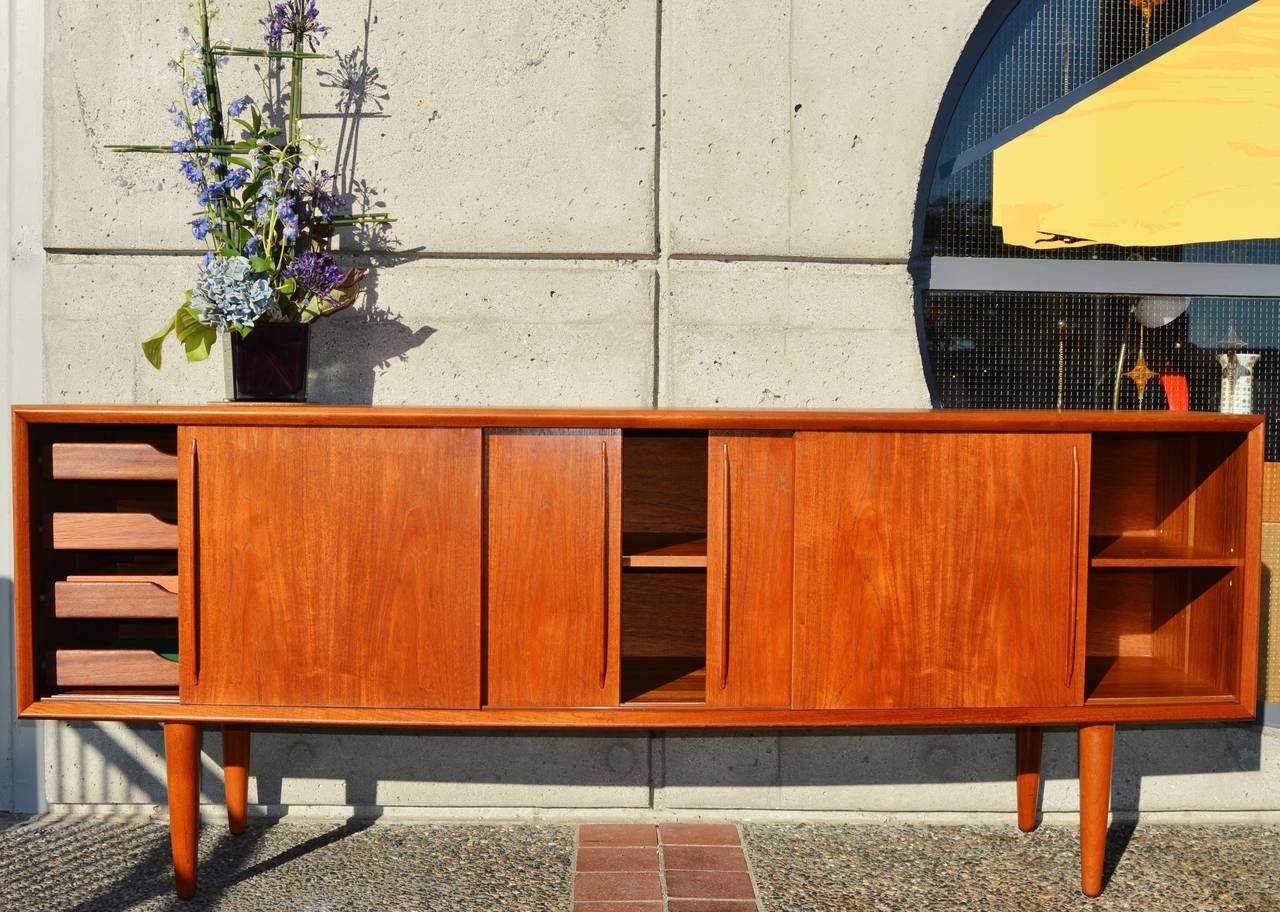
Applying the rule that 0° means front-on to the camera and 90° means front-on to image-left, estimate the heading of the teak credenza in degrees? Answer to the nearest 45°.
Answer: approximately 0°

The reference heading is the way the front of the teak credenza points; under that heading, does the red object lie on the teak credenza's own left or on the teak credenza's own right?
on the teak credenza's own left

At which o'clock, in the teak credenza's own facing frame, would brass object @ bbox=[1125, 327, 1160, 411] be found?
The brass object is roughly at 8 o'clock from the teak credenza.
